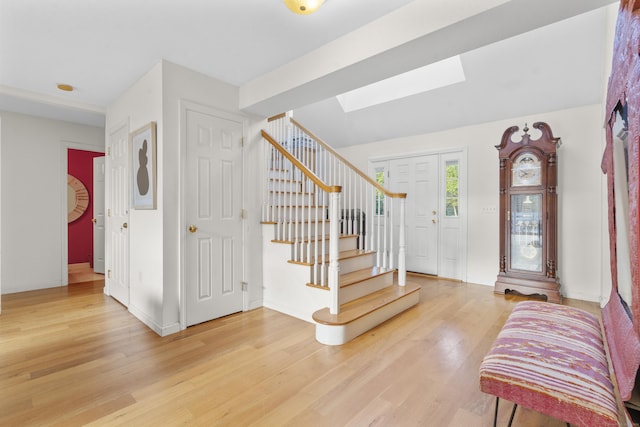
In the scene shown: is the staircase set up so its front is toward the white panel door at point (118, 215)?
no

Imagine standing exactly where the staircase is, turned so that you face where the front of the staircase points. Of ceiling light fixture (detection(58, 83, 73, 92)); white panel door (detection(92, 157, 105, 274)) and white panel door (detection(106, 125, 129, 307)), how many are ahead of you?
0

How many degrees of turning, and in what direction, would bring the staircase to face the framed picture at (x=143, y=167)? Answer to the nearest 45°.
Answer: approximately 135° to its right

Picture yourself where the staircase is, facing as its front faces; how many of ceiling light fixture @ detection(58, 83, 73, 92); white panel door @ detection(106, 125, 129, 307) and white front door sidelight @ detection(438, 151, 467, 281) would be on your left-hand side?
1

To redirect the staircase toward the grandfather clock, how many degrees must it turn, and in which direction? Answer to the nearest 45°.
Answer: approximately 45° to its left

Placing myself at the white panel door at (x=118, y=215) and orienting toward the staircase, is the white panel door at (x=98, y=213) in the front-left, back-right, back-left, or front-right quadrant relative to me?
back-left

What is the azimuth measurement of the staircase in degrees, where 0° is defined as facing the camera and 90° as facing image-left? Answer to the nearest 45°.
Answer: approximately 315°

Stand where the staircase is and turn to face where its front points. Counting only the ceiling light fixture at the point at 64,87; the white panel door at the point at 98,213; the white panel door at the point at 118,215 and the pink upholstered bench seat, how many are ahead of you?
1

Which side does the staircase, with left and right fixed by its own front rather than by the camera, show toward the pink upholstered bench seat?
front

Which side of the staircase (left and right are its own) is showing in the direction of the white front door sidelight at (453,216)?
left

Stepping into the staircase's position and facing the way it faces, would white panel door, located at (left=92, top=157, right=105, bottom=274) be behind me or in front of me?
behind

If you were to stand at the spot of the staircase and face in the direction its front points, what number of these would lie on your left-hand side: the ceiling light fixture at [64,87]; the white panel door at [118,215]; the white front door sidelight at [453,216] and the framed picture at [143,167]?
1
